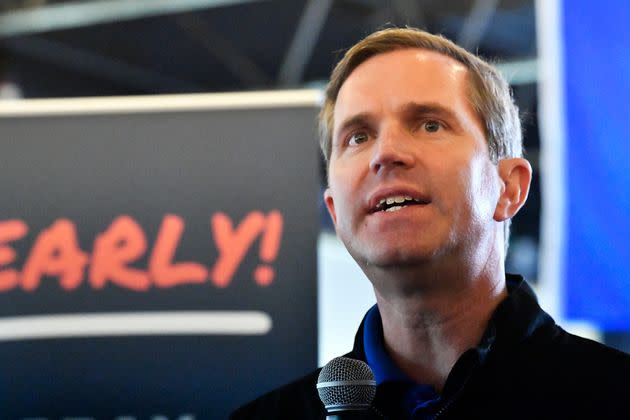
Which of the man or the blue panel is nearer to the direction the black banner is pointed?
the man

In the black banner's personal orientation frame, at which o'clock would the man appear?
The man is roughly at 11 o'clock from the black banner.

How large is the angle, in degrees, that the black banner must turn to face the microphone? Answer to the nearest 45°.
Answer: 0° — it already faces it

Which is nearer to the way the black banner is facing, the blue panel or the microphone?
the microphone

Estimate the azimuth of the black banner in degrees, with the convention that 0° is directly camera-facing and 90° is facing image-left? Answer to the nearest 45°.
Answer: approximately 0°

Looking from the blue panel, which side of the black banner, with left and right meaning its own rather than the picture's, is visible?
left
